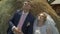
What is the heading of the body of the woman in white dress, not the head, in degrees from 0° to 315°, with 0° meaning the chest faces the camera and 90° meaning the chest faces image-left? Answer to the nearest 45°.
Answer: approximately 45°

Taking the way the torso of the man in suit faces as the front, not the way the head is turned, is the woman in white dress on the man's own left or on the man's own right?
on the man's own left

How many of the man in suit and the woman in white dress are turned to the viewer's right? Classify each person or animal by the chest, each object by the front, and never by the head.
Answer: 0

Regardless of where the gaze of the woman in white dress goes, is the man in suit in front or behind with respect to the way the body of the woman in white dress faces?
in front
